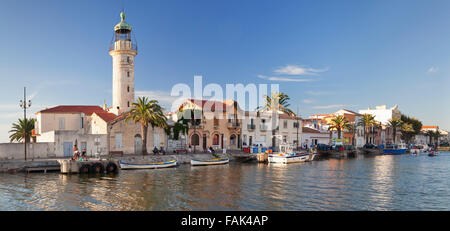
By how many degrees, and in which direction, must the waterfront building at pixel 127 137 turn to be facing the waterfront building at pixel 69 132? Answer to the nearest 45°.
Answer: approximately 90° to its right
